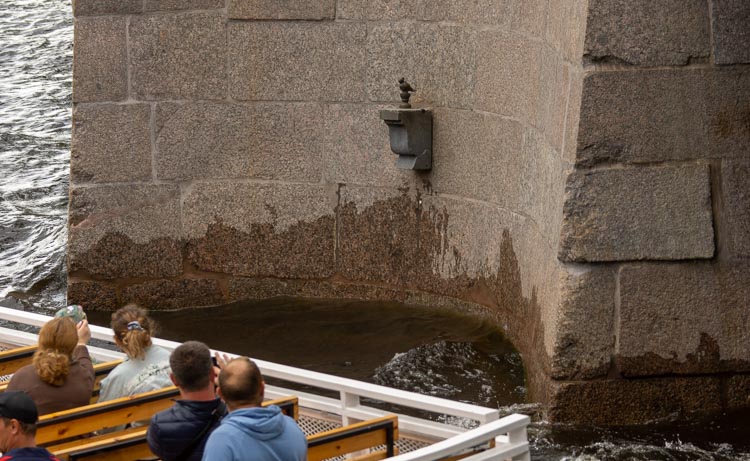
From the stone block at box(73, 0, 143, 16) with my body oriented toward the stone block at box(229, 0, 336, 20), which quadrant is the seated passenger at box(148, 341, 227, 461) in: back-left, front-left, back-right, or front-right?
front-right

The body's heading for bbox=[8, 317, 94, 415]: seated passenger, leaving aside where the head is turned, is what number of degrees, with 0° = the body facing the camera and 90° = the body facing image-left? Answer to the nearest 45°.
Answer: approximately 180°

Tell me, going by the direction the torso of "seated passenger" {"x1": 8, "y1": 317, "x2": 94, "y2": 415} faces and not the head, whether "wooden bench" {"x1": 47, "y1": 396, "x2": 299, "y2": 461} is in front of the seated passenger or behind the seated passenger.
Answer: behind

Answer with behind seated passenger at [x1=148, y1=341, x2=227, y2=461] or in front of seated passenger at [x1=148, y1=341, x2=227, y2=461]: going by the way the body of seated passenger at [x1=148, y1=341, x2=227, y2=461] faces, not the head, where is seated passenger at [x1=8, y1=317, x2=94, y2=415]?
in front

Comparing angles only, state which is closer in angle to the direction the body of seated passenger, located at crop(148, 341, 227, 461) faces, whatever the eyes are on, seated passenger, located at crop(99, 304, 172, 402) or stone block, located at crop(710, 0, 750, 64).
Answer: the seated passenger

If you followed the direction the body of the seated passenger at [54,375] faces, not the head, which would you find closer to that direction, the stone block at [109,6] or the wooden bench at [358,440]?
the stone block

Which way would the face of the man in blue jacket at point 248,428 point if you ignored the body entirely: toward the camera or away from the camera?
away from the camera

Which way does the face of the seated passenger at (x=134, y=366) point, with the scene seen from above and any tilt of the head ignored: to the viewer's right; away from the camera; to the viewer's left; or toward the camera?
away from the camera

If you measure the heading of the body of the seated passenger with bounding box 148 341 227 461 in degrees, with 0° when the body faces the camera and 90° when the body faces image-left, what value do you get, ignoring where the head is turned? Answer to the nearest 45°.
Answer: approximately 180°

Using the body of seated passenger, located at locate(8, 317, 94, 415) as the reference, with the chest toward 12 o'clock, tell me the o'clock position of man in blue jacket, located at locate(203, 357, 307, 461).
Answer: The man in blue jacket is roughly at 5 o'clock from the seated passenger.

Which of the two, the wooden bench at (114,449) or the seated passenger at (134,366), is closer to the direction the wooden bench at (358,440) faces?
the seated passenger

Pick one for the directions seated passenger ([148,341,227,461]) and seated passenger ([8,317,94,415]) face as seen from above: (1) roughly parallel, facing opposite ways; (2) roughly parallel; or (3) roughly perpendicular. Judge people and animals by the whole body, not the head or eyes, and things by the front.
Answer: roughly parallel

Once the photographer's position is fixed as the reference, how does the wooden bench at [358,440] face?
facing away from the viewer and to the left of the viewer

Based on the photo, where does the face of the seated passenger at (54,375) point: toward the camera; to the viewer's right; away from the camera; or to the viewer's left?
away from the camera

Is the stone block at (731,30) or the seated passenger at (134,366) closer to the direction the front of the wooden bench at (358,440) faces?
the seated passenger
